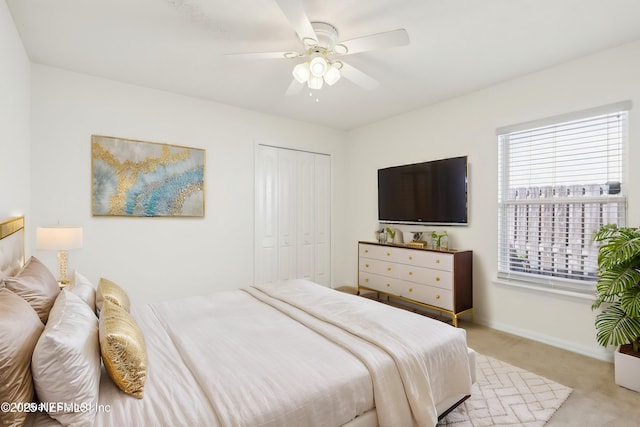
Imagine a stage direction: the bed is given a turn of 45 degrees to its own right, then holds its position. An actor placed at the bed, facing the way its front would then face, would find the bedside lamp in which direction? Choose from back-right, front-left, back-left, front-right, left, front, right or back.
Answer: back-left

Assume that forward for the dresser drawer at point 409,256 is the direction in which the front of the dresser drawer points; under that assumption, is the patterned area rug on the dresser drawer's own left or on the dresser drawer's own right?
on the dresser drawer's own left

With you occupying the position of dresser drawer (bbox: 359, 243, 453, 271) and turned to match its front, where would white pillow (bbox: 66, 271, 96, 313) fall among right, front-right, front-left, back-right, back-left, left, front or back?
front

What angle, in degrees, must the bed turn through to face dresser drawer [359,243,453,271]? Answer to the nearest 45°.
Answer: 0° — it already faces it

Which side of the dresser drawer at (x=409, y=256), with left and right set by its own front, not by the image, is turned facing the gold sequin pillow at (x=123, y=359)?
front

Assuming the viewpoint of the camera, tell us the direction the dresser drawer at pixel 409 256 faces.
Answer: facing the viewer and to the left of the viewer

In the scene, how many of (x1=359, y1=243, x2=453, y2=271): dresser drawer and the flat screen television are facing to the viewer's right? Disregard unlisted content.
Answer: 0

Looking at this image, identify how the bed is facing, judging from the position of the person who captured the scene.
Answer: facing away from the viewer and to the right of the viewer

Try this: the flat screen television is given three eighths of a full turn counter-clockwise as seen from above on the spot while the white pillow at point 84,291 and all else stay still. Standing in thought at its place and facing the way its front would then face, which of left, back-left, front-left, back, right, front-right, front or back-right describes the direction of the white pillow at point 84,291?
back-right

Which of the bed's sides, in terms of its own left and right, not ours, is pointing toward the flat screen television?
front

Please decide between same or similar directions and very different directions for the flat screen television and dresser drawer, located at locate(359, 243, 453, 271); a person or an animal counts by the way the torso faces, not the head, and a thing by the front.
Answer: same or similar directions

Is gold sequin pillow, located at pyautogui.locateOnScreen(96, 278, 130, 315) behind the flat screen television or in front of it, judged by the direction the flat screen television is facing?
in front

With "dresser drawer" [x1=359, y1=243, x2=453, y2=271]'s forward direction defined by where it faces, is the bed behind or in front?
in front

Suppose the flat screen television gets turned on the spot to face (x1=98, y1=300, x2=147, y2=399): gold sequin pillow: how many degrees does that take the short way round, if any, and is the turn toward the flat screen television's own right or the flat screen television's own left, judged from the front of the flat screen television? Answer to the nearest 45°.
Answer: approximately 45° to the flat screen television's own left

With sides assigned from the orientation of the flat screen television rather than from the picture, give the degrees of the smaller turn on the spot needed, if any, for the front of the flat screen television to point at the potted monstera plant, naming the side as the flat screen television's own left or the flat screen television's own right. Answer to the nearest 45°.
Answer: approximately 90° to the flat screen television's own left
